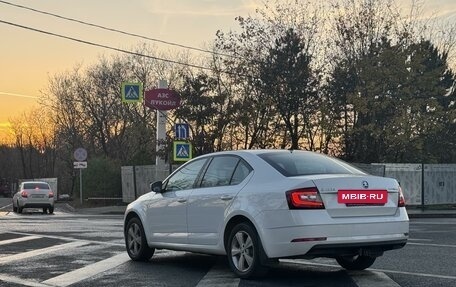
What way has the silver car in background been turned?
away from the camera

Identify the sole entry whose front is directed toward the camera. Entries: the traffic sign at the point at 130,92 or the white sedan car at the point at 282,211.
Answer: the traffic sign

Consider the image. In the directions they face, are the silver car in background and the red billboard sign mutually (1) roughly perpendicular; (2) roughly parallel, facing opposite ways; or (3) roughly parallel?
roughly parallel, facing opposite ways

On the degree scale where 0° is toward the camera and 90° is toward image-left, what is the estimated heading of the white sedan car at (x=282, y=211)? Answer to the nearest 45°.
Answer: approximately 135°

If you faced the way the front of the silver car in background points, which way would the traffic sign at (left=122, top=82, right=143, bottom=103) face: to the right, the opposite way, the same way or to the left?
the opposite way

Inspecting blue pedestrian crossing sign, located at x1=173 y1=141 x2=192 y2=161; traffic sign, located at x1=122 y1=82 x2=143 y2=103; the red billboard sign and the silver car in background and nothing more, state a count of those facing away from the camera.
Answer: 1

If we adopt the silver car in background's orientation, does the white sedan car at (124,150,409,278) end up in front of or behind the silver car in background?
behind

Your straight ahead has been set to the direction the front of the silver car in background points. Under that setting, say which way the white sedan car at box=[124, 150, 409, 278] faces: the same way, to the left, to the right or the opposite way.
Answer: the same way

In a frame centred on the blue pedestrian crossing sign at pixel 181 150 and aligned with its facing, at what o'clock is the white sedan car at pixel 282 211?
The white sedan car is roughly at 12 o'clock from the blue pedestrian crossing sign.

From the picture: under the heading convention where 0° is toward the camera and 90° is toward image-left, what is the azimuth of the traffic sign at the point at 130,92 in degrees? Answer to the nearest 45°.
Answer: approximately 0°

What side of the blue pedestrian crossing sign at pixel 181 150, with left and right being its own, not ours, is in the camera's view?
front

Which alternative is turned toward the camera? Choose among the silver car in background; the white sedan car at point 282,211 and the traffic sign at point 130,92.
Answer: the traffic sign
